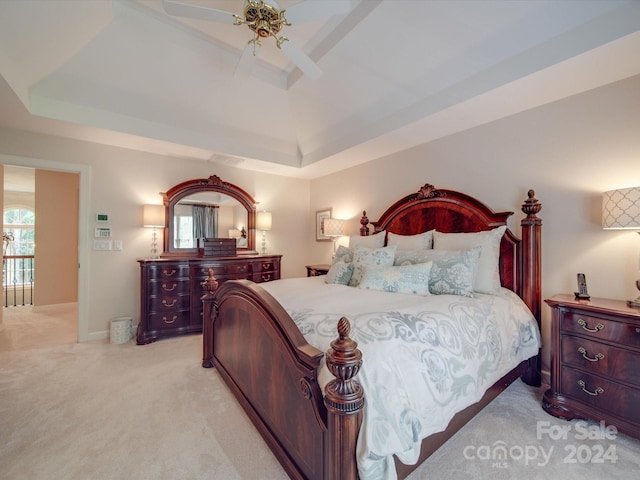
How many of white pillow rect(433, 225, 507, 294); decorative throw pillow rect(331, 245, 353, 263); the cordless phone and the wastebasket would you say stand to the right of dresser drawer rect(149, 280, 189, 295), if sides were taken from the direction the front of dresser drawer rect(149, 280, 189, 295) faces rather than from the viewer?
1

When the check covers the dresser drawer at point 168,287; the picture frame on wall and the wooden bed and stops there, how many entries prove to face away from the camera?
0

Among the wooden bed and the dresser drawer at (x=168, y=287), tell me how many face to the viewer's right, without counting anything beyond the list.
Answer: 0

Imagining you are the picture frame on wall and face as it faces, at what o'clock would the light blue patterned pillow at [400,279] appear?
The light blue patterned pillow is roughly at 10 o'clock from the picture frame on wall.

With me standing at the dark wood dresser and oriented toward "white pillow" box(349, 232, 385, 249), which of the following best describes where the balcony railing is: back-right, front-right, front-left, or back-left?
back-left

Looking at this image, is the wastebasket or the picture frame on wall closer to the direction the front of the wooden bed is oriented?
the wastebasket

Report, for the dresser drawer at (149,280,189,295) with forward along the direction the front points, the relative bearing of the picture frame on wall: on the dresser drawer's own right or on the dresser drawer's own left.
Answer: on the dresser drawer's own left

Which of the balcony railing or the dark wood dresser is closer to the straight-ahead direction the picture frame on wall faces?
the dark wood dresser

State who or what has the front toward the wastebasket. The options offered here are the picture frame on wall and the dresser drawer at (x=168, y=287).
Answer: the picture frame on wall

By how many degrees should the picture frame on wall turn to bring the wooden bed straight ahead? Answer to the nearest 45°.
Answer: approximately 45° to its left

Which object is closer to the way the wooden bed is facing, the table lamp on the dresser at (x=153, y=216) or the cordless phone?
the table lamp on the dresser

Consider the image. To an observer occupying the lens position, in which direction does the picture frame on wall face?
facing the viewer and to the left of the viewer

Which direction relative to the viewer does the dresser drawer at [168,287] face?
toward the camera

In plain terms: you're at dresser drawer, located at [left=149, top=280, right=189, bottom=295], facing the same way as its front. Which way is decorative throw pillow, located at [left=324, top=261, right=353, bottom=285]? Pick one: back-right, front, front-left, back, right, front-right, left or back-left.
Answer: front-left
